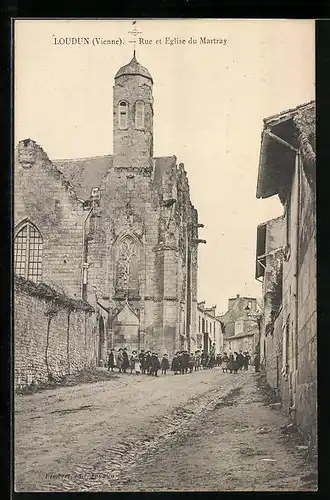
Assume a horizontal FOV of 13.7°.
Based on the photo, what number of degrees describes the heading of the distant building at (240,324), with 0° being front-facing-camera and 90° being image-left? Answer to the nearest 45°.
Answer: approximately 0°

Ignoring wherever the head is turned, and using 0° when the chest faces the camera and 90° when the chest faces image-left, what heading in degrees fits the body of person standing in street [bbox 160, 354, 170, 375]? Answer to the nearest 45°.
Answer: approximately 0°

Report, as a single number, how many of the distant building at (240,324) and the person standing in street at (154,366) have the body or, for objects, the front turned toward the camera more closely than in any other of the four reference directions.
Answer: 2

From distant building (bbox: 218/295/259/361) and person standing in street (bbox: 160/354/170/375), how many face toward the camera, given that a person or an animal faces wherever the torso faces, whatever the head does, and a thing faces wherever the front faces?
2

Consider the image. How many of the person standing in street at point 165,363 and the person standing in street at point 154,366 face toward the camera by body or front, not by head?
2
